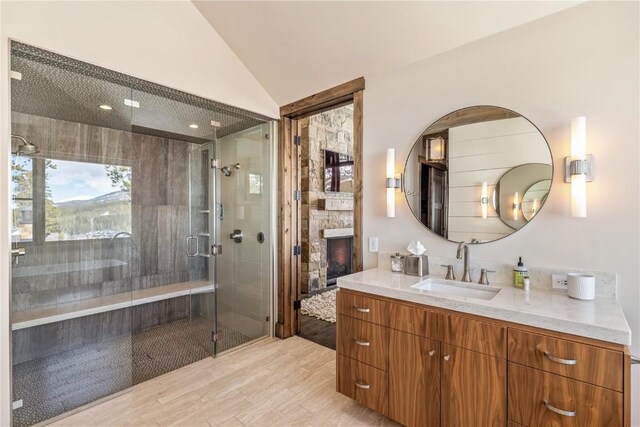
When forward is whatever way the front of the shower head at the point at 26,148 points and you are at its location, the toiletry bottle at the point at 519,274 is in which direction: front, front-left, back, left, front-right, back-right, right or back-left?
front-right

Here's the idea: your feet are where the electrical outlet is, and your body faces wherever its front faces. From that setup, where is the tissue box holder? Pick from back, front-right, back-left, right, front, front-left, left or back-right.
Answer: right

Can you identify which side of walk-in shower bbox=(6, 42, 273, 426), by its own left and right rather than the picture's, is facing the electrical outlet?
front

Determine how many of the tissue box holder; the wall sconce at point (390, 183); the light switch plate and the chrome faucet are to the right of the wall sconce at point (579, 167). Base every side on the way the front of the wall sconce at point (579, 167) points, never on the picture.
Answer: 4

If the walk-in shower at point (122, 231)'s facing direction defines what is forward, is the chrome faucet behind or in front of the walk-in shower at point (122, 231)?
in front

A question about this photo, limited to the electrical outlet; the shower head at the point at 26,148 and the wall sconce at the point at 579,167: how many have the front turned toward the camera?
2

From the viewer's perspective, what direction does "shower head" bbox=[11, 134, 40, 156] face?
to the viewer's right

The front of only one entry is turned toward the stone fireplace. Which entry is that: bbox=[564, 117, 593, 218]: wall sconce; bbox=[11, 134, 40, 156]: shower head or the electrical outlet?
the shower head

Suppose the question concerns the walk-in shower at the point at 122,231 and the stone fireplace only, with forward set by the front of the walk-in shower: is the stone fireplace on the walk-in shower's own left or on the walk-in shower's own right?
on the walk-in shower's own left

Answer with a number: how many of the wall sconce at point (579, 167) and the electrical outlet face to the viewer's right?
0
